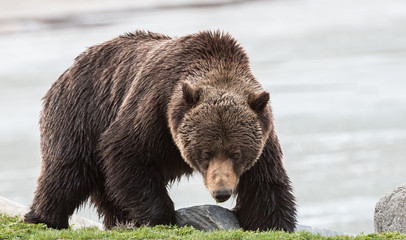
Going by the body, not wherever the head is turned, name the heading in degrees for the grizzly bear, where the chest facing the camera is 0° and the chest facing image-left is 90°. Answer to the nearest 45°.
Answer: approximately 315°

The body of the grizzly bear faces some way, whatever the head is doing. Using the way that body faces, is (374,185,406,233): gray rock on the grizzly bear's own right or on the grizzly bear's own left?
on the grizzly bear's own left
